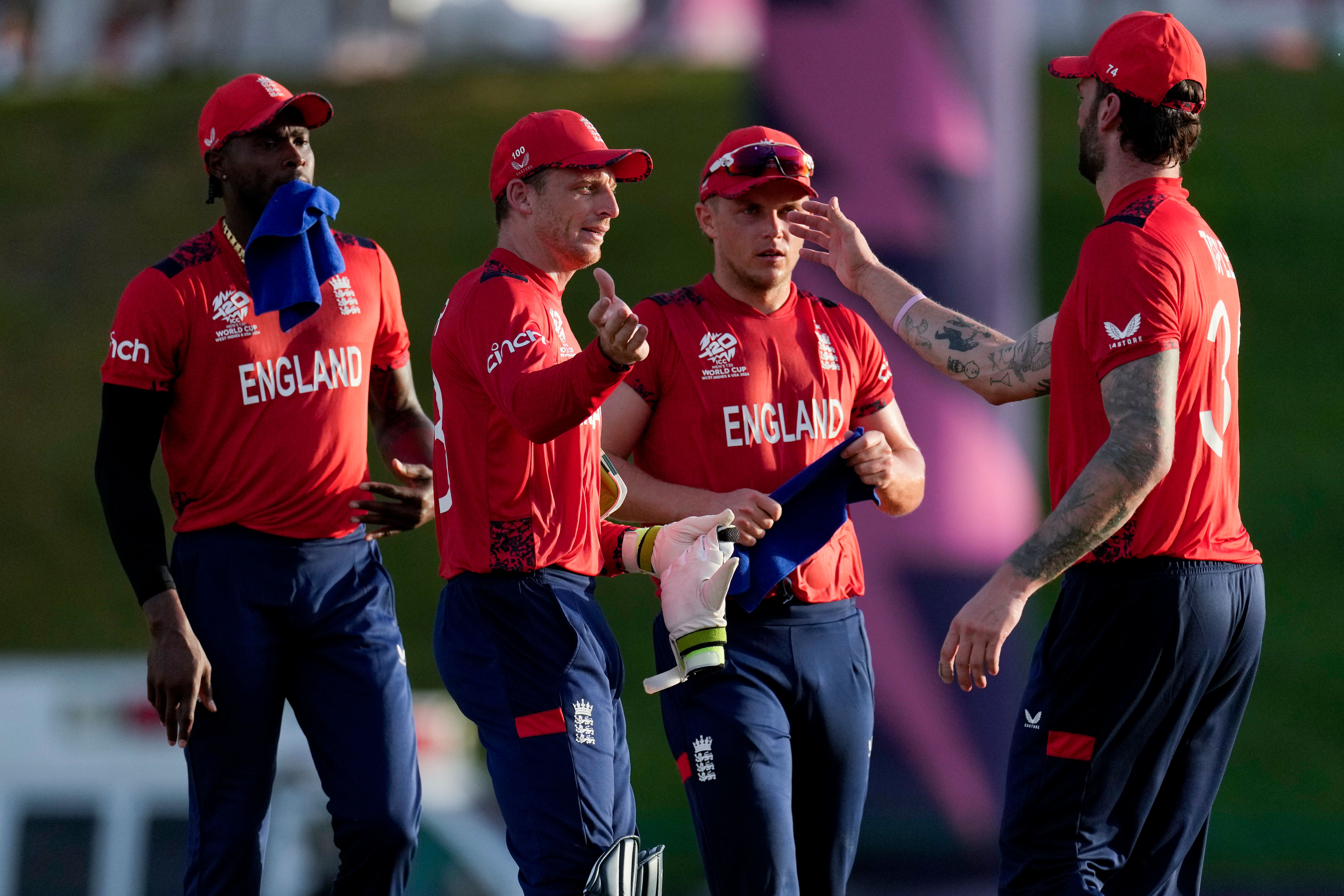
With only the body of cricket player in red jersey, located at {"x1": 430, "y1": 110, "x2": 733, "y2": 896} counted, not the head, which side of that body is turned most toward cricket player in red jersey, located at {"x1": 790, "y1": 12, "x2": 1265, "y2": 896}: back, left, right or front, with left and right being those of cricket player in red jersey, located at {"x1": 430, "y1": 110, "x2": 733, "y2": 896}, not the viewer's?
front

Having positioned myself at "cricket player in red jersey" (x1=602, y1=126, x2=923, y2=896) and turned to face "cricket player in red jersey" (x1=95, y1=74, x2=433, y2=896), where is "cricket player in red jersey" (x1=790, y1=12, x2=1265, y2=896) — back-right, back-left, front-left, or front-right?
back-left

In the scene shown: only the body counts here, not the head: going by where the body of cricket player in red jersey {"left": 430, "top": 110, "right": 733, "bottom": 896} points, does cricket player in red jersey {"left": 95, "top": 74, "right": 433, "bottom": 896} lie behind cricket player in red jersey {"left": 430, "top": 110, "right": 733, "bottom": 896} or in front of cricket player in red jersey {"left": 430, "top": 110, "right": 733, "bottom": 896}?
behind

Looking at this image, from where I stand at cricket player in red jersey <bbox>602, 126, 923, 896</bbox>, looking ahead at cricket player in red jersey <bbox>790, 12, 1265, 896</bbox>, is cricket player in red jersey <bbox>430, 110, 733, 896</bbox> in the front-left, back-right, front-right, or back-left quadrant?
back-right

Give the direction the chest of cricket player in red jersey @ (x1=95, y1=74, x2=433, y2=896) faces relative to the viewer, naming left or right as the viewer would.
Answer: facing the viewer and to the right of the viewer

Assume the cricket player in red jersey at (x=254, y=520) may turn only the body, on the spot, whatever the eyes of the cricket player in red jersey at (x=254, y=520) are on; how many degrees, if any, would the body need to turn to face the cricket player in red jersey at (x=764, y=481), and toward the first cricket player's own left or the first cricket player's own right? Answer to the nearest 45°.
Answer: approximately 45° to the first cricket player's own left

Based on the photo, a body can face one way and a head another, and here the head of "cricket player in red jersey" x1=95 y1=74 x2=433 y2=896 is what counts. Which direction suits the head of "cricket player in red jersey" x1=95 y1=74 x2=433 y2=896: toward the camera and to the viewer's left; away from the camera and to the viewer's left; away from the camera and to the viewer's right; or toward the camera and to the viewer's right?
toward the camera and to the viewer's right

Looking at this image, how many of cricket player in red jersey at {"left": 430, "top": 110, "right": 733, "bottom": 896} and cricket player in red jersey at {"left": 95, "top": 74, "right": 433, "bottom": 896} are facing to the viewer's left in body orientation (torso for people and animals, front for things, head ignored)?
0

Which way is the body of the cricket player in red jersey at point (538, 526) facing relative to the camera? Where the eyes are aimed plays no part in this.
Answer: to the viewer's right

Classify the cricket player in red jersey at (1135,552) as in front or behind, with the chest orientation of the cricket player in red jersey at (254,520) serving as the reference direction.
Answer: in front

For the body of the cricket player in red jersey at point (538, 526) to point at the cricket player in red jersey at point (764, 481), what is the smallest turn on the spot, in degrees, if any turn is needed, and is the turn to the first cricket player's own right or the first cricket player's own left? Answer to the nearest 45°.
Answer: approximately 45° to the first cricket player's own left
